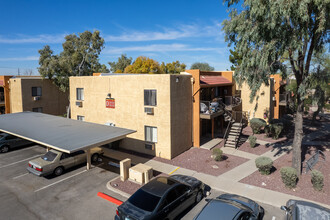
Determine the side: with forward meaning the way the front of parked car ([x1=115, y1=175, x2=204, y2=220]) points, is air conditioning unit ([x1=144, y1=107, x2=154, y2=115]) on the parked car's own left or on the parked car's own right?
on the parked car's own left

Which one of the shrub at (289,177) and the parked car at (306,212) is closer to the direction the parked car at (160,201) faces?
the shrub

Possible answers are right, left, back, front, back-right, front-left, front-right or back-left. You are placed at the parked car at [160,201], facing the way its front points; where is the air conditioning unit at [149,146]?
front-left
